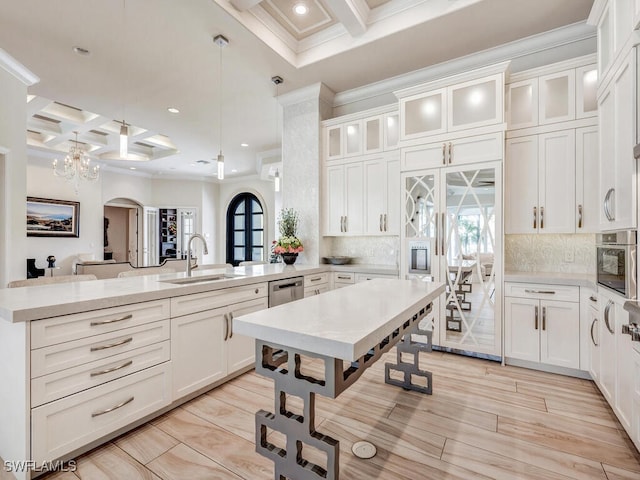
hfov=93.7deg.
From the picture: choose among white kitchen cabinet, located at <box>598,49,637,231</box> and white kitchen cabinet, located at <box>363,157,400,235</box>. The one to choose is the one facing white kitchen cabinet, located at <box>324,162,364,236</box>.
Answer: white kitchen cabinet, located at <box>598,49,637,231</box>

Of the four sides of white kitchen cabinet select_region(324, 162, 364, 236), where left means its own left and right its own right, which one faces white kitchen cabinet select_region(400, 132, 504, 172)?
left

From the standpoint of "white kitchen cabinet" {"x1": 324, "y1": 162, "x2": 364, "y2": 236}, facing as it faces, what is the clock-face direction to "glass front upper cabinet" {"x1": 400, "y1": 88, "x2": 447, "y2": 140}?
The glass front upper cabinet is roughly at 9 o'clock from the white kitchen cabinet.

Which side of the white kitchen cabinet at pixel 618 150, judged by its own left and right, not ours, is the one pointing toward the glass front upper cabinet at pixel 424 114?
front

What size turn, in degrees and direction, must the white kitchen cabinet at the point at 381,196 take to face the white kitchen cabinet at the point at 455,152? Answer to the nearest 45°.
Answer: approximately 45° to its left

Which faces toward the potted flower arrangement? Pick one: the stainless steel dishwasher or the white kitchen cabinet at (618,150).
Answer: the white kitchen cabinet

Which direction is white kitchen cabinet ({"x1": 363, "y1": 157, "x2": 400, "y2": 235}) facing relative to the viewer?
toward the camera

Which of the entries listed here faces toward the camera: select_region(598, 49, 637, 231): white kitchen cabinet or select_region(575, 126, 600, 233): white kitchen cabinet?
select_region(575, 126, 600, 233): white kitchen cabinet

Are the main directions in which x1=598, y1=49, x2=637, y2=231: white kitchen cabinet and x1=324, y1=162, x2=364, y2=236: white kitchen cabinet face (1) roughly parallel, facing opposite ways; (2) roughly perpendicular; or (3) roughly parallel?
roughly perpendicular

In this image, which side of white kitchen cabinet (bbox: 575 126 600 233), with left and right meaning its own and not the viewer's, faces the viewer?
front

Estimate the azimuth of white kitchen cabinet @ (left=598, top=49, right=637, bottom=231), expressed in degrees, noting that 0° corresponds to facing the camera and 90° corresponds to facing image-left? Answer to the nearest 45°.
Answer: approximately 90°

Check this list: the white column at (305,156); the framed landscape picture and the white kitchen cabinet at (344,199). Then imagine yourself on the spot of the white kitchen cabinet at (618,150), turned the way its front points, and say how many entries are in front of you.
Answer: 3
